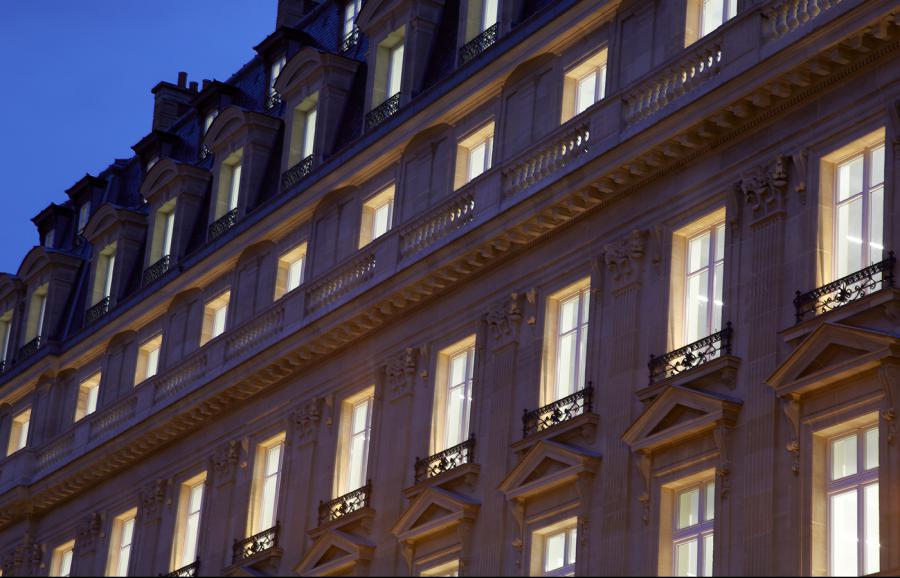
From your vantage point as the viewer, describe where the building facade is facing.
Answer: facing the viewer and to the left of the viewer
